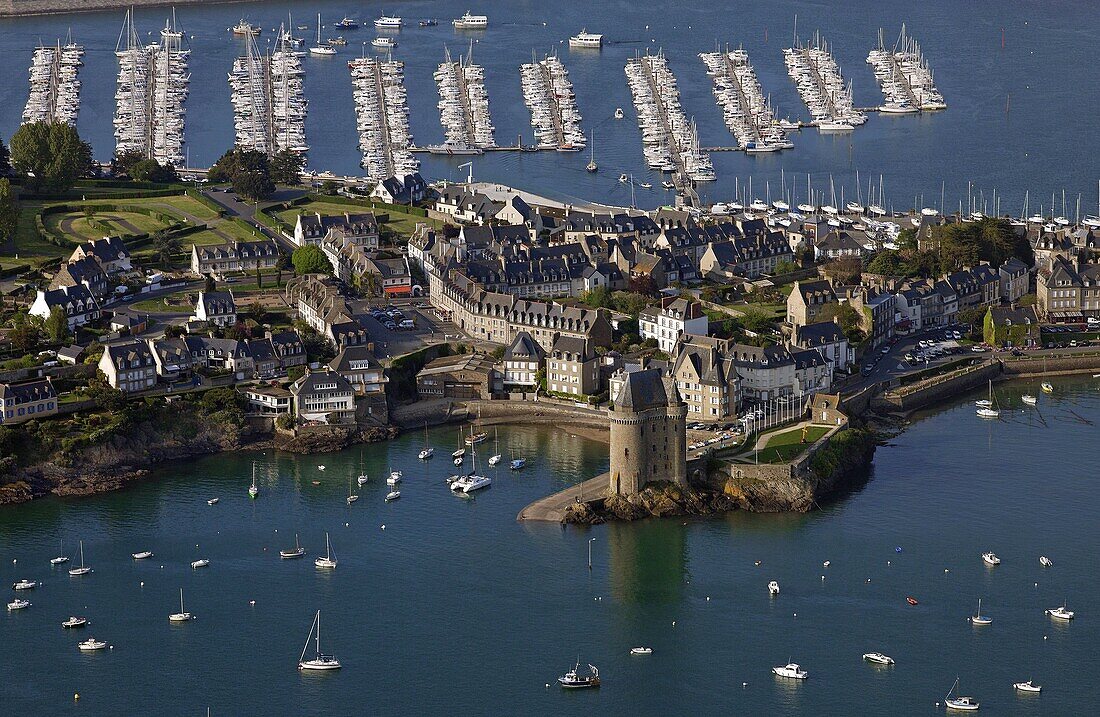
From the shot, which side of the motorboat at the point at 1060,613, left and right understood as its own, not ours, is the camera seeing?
left

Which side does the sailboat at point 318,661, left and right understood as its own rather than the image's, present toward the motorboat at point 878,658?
back

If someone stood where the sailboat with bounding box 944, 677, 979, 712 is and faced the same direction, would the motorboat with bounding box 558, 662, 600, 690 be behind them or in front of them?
in front

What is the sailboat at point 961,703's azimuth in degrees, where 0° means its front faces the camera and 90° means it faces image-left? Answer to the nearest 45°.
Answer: approximately 90°

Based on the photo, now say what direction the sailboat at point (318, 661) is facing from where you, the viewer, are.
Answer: facing to the left of the viewer

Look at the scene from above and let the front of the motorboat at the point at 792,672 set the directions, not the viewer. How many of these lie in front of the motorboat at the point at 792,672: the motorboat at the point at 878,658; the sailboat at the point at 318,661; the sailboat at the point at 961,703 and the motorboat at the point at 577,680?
2

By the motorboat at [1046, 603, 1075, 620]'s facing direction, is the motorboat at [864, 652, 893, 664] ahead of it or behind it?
ahead

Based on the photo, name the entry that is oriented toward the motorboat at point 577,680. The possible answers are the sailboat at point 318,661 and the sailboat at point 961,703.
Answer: the sailboat at point 961,703

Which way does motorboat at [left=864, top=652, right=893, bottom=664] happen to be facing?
to the viewer's left

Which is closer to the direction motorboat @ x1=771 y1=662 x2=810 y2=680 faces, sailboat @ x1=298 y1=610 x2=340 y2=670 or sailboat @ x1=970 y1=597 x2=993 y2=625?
the sailboat @ x1=298 y1=610 x2=340 y2=670

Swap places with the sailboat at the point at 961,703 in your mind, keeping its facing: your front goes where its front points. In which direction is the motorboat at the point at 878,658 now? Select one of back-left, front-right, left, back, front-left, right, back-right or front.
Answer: front-right

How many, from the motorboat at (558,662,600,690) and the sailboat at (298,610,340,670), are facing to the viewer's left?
2

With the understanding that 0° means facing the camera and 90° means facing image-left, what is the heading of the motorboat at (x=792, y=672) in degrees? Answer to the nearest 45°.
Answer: approximately 90°

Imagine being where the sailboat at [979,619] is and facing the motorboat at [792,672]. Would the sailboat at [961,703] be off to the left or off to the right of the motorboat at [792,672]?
left
